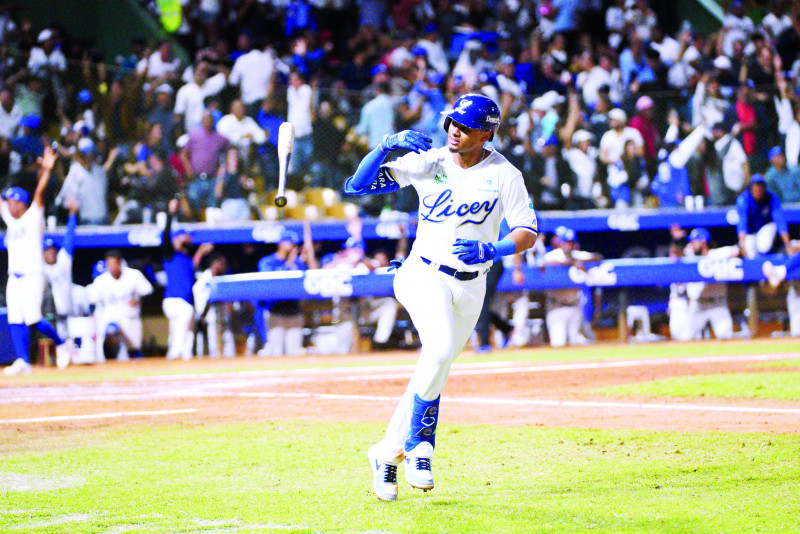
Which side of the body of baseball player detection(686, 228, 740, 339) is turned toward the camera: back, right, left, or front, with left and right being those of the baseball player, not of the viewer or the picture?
front

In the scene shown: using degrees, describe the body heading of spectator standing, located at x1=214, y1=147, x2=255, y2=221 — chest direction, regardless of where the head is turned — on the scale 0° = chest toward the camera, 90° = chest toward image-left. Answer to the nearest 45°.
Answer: approximately 0°

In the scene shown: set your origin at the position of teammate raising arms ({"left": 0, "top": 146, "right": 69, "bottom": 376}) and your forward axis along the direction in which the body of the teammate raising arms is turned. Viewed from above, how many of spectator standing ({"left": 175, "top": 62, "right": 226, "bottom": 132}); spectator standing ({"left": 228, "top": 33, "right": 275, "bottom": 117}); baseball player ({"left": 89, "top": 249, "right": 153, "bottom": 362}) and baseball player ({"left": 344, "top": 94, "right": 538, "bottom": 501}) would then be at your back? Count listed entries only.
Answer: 3

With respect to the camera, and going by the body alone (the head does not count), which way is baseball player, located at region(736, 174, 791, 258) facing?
toward the camera

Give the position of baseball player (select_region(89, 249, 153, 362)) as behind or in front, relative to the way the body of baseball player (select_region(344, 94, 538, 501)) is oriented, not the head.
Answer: behind

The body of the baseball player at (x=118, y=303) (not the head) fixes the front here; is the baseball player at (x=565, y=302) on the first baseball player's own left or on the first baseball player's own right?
on the first baseball player's own left

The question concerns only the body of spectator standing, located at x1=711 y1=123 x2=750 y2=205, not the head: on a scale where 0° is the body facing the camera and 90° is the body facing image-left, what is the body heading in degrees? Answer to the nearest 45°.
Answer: approximately 45°

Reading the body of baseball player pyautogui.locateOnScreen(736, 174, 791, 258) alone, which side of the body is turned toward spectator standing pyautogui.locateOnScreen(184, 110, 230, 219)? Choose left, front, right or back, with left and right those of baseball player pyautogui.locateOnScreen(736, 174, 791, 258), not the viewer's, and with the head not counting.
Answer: right

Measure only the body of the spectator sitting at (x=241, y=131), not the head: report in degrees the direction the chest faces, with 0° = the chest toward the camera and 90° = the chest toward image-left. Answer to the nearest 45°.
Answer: approximately 0°

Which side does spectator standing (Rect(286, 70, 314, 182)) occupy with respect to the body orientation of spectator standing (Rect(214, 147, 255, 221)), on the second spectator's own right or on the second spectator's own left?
on the second spectator's own left

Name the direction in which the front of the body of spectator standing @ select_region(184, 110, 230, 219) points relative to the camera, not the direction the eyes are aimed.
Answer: toward the camera

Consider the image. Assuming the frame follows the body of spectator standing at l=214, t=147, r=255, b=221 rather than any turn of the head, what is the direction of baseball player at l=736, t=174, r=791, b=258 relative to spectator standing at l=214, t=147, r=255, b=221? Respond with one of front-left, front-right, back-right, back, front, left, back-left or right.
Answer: left

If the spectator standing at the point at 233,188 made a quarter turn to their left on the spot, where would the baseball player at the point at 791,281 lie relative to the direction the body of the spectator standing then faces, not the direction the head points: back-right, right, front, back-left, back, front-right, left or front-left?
front
